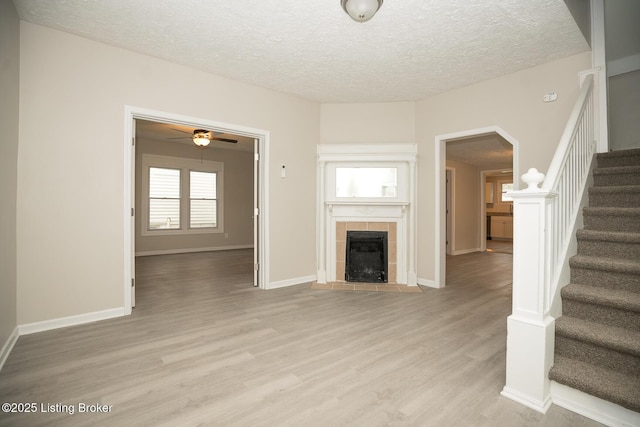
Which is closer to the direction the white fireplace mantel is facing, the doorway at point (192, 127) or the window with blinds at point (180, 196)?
the doorway

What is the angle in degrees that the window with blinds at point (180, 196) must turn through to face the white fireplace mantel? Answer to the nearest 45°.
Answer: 0° — it already faces it

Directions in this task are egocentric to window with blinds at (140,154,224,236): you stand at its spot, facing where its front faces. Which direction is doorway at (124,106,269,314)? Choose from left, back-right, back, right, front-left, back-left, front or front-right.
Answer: front-right

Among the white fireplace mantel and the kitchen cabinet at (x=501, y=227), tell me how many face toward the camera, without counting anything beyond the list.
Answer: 2

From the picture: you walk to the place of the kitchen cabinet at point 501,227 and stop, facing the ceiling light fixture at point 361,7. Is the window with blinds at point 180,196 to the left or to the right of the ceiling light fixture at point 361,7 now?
right

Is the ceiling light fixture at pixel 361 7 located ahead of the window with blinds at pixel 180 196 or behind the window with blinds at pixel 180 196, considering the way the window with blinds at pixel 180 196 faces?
ahead

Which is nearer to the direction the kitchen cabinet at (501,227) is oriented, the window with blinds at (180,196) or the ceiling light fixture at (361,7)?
the ceiling light fixture

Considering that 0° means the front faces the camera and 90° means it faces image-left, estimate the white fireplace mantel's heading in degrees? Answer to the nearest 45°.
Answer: approximately 0°

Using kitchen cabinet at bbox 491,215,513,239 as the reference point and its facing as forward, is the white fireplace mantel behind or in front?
in front

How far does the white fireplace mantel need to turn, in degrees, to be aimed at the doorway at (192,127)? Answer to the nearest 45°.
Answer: approximately 45° to its right

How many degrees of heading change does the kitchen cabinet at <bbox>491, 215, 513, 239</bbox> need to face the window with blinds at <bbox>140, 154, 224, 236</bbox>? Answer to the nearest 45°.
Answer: approximately 45° to its right
